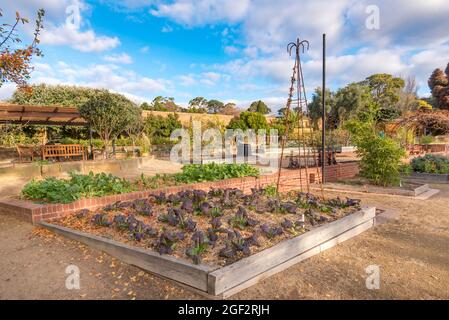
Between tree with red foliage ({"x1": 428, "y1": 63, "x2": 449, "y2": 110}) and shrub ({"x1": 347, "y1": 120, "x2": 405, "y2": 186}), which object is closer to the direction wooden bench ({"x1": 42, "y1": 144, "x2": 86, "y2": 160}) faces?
the shrub

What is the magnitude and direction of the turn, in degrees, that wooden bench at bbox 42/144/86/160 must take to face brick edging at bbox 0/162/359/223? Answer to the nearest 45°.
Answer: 0° — it already faces it

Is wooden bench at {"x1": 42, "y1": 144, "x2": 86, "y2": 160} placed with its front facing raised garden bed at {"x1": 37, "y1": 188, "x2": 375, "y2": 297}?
yes

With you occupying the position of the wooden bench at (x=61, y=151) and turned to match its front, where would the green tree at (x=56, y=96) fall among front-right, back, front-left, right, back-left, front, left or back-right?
back

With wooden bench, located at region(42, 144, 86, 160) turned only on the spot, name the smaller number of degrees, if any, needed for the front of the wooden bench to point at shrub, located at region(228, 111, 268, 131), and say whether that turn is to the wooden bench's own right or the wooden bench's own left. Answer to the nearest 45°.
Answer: approximately 135° to the wooden bench's own left

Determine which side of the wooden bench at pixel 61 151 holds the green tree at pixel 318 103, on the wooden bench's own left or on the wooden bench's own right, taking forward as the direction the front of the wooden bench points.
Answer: on the wooden bench's own left

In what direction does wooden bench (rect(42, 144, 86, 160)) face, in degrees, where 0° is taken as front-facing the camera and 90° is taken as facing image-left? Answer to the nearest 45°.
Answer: approximately 0°

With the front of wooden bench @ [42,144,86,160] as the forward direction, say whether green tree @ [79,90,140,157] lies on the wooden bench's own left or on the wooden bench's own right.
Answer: on the wooden bench's own left

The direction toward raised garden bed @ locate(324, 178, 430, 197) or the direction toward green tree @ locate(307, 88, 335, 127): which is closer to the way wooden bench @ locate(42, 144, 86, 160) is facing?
the raised garden bed
